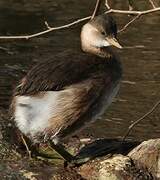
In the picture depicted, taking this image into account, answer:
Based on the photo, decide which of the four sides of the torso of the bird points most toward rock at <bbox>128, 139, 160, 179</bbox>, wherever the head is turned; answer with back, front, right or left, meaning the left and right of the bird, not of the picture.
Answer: front

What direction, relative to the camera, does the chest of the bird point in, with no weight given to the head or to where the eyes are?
to the viewer's right
